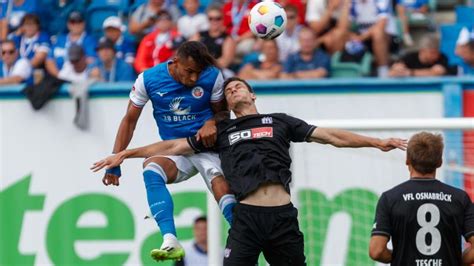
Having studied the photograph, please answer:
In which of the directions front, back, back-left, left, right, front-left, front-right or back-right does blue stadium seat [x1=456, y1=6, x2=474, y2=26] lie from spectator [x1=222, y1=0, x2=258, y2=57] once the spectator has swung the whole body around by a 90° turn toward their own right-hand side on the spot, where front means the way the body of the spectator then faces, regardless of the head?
back

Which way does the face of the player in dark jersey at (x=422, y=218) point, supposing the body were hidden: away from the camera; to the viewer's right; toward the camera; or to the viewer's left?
away from the camera

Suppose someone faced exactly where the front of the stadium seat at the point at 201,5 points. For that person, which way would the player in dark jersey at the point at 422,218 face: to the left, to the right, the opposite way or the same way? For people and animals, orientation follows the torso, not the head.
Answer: the opposite way

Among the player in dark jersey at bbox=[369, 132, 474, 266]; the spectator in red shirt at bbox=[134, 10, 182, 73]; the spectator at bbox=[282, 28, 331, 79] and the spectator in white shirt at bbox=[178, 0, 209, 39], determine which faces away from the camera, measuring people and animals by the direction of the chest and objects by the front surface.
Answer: the player in dark jersey

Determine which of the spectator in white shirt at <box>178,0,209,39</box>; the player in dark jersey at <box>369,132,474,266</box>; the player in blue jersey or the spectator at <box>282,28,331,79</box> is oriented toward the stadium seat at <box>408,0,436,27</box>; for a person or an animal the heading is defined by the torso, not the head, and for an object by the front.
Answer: the player in dark jersey

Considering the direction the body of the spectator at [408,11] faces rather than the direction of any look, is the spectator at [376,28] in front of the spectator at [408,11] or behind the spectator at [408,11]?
in front

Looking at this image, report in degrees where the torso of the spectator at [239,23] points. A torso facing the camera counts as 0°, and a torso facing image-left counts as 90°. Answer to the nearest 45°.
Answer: approximately 0°
